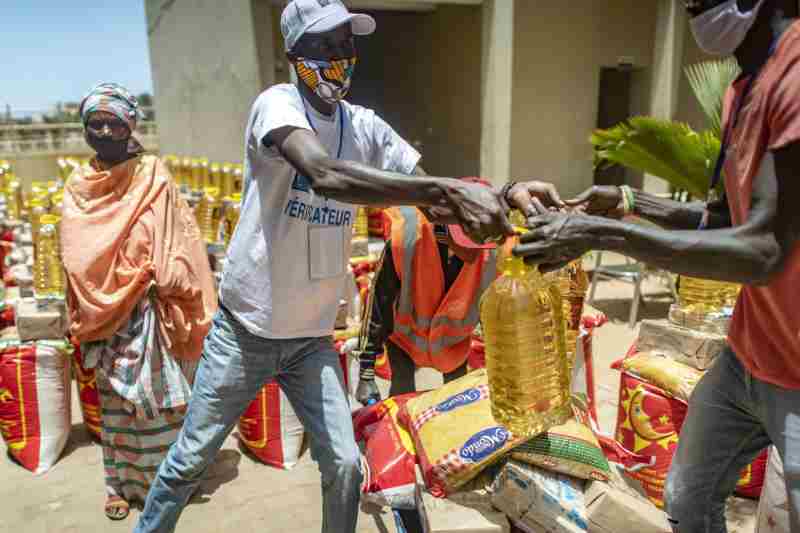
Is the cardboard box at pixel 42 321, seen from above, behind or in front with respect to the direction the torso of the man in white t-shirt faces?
behind

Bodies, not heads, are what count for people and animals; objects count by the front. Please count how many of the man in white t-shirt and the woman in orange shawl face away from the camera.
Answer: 0

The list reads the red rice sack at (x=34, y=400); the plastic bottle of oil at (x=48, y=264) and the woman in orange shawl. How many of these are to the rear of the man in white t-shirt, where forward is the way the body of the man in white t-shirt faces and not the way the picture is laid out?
3

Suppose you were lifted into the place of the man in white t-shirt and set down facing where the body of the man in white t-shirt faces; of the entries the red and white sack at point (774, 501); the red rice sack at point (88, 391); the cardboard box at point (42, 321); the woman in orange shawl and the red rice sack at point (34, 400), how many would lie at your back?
4

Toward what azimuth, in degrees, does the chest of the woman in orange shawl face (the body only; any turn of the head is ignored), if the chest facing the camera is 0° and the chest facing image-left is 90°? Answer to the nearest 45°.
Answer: approximately 0°

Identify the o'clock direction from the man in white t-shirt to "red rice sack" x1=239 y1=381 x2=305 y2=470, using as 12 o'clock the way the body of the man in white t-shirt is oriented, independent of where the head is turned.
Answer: The red rice sack is roughly at 7 o'clock from the man in white t-shirt.

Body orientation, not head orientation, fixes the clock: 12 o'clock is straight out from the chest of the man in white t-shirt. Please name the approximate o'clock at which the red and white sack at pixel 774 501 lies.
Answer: The red and white sack is roughly at 11 o'clock from the man in white t-shirt.

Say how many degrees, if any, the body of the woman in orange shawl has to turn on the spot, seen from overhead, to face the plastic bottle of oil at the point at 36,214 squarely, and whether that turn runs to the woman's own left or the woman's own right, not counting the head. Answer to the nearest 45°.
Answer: approximately 135° to the woman's own right

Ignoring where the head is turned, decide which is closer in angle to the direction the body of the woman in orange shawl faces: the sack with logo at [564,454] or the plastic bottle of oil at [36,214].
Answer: the sack with logo

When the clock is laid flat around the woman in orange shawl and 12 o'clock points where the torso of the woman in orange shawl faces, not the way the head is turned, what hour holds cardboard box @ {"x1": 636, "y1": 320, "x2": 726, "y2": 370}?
The cardboard box is roughly at 10 o'clock from the woman in orange shawl.

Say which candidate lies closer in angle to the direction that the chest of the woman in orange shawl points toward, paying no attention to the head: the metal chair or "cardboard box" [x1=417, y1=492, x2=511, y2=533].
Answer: the cardboard box

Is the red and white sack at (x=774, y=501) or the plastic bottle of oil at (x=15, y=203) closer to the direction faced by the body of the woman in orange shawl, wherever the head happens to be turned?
the red and white sack

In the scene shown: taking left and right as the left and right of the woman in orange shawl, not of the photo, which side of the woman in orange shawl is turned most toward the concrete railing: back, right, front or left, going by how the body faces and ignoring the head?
back

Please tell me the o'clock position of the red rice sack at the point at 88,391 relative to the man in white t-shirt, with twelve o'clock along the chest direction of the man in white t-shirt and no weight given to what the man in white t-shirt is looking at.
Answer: The red rice sack is roughly at 6 o'clock from the man in white t-shirt.

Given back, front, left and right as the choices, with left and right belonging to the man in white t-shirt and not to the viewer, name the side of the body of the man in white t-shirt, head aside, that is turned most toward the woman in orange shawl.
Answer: back
